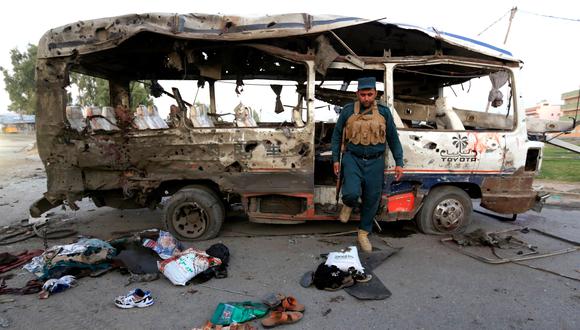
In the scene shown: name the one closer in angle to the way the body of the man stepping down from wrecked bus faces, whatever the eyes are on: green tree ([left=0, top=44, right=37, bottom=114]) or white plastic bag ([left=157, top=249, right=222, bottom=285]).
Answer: the white plastic bag

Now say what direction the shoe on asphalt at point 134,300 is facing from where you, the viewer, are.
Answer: facing to the left of the viewer

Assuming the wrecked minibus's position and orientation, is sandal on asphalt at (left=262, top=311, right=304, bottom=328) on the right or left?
on its right

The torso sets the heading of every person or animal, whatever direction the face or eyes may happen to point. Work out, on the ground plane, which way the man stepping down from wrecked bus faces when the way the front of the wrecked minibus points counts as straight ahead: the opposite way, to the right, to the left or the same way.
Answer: to the right

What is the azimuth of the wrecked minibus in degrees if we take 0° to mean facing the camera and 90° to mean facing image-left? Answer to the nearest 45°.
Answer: approximately 270°
